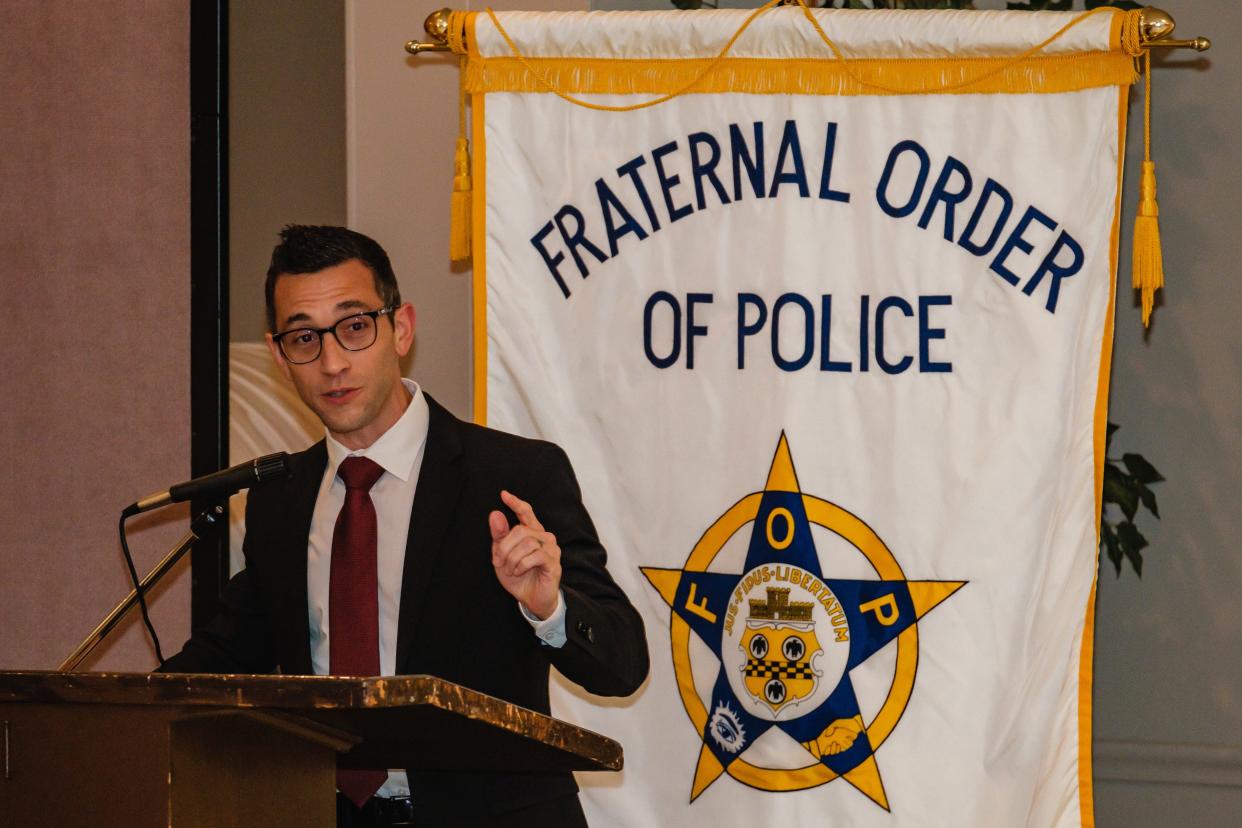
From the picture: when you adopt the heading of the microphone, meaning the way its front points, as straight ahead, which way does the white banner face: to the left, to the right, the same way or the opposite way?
to the right

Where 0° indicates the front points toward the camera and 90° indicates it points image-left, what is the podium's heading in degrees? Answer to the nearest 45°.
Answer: approximately 45°

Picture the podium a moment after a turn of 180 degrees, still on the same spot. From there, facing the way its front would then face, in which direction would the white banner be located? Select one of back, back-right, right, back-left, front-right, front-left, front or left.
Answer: front

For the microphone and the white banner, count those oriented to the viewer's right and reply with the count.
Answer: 1

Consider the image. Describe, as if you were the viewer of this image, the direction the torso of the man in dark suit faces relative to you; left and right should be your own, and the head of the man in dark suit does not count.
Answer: facing the viewer and to the left of the viewer

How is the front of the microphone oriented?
to the viewer's right

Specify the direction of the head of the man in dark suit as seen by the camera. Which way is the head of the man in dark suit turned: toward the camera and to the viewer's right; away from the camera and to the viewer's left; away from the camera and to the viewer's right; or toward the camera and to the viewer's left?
toward the camera and to the viewer's left

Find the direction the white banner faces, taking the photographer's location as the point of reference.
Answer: facing the viewer

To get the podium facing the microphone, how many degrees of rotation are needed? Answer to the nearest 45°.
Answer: approximately 135° to its right

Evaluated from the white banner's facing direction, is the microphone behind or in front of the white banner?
in front

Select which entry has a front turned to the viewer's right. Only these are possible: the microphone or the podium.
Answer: the microphone
